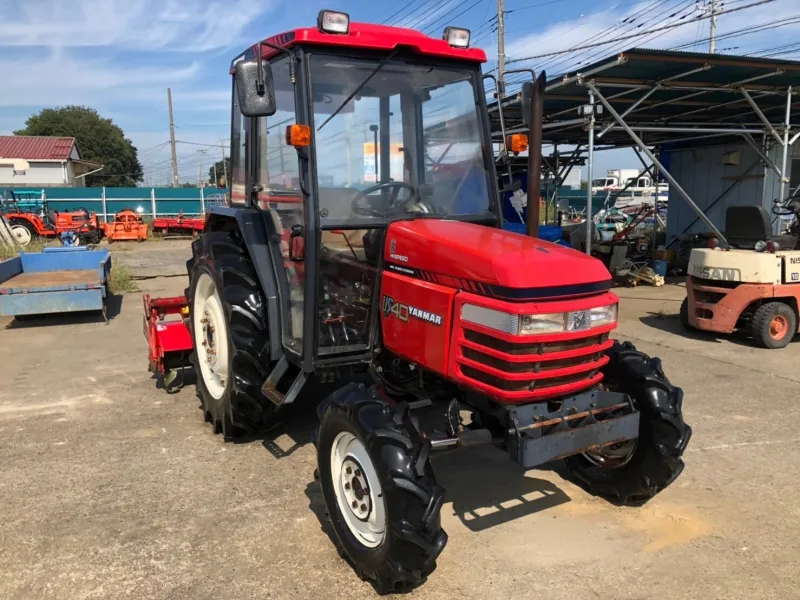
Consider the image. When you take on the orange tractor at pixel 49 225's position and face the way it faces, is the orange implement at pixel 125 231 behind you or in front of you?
in front

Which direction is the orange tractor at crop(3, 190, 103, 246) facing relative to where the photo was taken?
to the viewer's right

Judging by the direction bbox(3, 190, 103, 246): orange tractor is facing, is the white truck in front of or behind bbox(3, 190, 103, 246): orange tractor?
in front

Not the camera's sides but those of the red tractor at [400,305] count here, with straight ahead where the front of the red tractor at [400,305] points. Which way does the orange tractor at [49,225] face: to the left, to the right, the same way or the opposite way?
to the left

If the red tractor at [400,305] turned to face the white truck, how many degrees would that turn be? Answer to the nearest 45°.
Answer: approximately 135° to its left

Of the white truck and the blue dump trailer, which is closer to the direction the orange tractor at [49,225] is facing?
the white truck

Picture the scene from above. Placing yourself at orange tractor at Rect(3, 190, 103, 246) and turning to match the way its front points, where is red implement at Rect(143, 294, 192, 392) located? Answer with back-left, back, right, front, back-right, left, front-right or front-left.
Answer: right

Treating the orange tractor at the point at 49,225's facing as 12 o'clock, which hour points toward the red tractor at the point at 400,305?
the red tractor at the point at 400,305 is roughly at 3 o'clock from the orange tractor at the point at 49,225.

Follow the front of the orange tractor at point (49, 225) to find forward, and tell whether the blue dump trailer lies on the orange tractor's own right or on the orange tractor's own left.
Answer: on the orange tractor's own right

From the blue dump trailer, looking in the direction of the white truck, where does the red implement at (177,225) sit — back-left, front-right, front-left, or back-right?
front-left

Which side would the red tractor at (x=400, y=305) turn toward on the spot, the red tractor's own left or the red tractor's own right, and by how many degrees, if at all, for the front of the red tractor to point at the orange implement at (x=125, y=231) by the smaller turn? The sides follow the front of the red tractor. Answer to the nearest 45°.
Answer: approximately 180°

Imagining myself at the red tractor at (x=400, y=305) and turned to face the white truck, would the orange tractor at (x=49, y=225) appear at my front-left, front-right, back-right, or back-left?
front-left

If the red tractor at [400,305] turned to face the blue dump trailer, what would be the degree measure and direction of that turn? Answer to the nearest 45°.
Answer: approximately 180°

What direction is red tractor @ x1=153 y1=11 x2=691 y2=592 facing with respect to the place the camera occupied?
facing the viewer and to the right of the viewer
